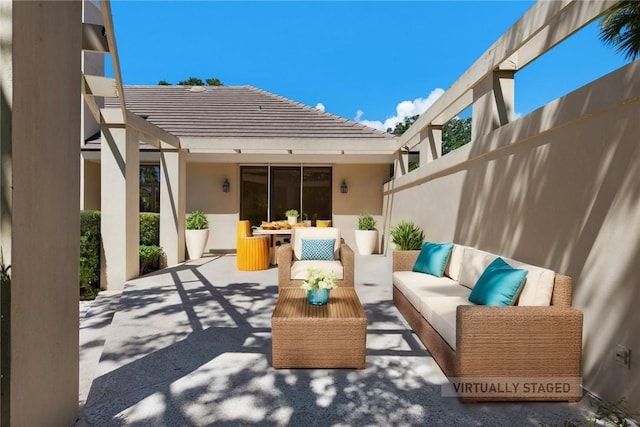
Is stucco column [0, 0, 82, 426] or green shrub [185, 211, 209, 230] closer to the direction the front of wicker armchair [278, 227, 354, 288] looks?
the stucco column

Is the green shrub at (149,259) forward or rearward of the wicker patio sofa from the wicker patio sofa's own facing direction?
forward

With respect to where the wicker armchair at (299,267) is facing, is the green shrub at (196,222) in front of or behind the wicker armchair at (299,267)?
behind

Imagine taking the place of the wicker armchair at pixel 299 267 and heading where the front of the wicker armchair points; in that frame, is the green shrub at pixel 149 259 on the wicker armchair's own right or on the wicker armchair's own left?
on the wicker armchair's own right

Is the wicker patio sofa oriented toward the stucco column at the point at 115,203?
yes

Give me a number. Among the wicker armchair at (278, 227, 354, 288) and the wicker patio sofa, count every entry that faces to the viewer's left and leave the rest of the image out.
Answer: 1

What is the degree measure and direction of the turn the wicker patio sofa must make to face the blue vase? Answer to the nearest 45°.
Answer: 0° — it already faces it

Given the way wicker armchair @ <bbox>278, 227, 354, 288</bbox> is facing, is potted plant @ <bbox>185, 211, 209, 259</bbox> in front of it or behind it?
behind

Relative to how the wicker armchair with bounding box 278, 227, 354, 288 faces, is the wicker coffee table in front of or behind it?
in front

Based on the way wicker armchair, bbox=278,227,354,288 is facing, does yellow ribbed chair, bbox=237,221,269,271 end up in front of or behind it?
behind

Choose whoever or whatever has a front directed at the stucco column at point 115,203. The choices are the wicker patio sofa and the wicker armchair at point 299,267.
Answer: the wicker patio sofa

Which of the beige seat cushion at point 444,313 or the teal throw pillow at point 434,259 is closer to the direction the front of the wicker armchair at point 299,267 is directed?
the beige seat cushion

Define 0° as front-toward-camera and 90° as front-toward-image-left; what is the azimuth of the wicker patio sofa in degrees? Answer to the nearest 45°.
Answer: approximately 90°
